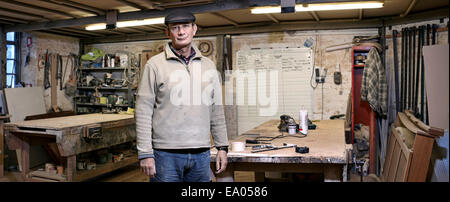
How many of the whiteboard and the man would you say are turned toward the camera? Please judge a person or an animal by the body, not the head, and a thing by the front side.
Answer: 2

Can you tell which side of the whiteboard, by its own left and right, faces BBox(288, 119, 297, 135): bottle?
front

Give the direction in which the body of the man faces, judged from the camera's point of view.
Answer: toward the camera

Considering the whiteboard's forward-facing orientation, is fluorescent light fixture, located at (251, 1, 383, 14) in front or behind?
in front

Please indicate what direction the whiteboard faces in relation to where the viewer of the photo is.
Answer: facing the viewer

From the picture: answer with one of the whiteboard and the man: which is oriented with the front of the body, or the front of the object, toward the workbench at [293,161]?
the whiteboard

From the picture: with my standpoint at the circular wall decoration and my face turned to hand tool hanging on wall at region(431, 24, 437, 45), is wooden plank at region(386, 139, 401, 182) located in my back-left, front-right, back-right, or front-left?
front-right

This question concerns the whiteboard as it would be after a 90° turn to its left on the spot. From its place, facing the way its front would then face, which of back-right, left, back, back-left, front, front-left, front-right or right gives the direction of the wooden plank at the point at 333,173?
right

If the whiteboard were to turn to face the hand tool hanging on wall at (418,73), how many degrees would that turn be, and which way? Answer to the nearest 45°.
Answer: approximately 45° to its left

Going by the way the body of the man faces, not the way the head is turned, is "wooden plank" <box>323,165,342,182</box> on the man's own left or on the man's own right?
on the man's own left

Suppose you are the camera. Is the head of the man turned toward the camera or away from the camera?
toward the camera

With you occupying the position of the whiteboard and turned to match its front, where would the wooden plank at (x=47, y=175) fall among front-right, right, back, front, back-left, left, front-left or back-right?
front-right

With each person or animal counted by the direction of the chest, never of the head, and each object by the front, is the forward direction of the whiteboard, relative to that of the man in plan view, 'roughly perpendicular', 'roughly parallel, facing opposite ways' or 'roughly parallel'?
roughly parallel

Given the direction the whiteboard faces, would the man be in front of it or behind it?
in front

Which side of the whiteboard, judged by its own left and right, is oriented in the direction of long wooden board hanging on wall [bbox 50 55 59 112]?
right
